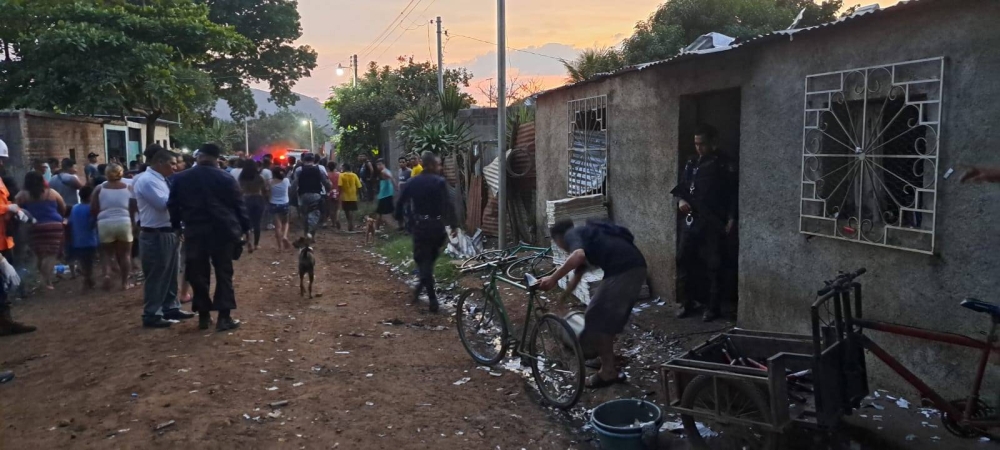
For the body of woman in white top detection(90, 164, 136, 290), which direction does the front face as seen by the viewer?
away from the camera

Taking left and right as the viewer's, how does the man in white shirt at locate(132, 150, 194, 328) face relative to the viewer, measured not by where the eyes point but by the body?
facing to the right of the viewer

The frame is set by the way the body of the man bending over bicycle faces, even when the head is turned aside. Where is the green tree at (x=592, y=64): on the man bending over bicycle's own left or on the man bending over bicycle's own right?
on the man bending over bicycle's own right

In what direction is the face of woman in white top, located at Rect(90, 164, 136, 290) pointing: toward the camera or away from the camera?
away from the camera

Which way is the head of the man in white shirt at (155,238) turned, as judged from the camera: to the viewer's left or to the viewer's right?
to the viewer's right

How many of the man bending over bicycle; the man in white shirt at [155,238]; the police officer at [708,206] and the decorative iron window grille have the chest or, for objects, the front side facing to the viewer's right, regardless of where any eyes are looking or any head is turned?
1

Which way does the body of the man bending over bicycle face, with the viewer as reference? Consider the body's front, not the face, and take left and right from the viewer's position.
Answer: facing to the left of the viewer

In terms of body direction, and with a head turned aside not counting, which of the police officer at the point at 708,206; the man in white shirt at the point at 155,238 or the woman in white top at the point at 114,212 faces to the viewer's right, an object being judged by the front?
the man in white shirt

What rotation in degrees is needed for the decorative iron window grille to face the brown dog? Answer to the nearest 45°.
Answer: approximately 90° to its right

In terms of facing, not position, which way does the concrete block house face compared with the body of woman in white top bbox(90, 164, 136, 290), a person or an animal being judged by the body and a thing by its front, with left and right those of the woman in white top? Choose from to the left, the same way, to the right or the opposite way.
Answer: to the left
